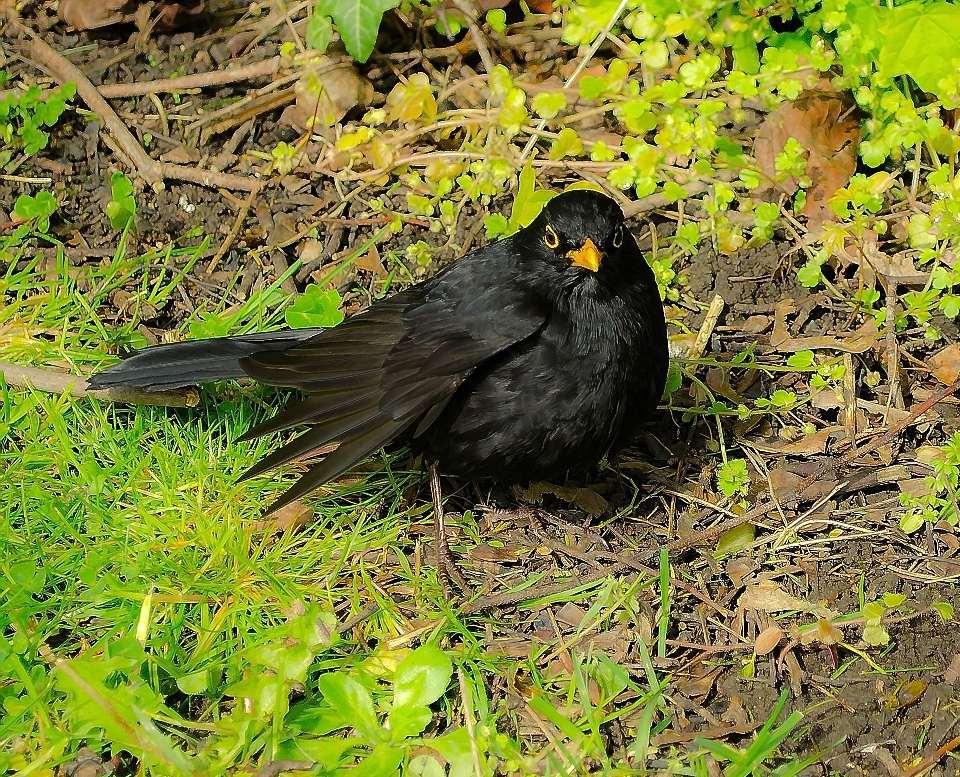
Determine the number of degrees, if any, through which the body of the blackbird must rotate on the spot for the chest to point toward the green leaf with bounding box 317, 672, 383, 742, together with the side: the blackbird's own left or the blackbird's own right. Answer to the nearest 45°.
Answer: approximately 90° to the blackbird's own right

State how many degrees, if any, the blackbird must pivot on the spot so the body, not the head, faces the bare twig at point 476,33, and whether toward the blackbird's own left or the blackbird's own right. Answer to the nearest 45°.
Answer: approximately 135° to the blackbird's own left

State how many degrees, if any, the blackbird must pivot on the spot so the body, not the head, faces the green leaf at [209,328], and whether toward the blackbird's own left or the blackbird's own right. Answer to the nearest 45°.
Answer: approximately 180°

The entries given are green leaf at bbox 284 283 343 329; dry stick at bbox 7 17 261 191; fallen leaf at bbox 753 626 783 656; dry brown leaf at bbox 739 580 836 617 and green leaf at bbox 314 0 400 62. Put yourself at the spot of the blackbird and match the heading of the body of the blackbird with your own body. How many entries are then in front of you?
2

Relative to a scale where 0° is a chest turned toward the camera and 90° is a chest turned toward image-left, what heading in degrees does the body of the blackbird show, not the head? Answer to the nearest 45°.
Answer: approximately 315°

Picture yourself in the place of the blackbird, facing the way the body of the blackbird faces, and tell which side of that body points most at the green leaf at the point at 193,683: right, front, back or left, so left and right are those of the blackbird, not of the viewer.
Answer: right

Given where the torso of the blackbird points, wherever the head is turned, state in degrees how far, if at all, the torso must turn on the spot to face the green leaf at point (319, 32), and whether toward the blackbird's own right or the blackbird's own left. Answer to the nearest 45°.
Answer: approximately 135° to the blackbird's own left

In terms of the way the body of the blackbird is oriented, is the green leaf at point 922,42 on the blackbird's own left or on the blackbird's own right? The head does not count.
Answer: on the blackbird's own left

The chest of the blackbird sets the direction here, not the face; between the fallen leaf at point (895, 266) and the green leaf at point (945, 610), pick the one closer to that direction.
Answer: the green leaf
